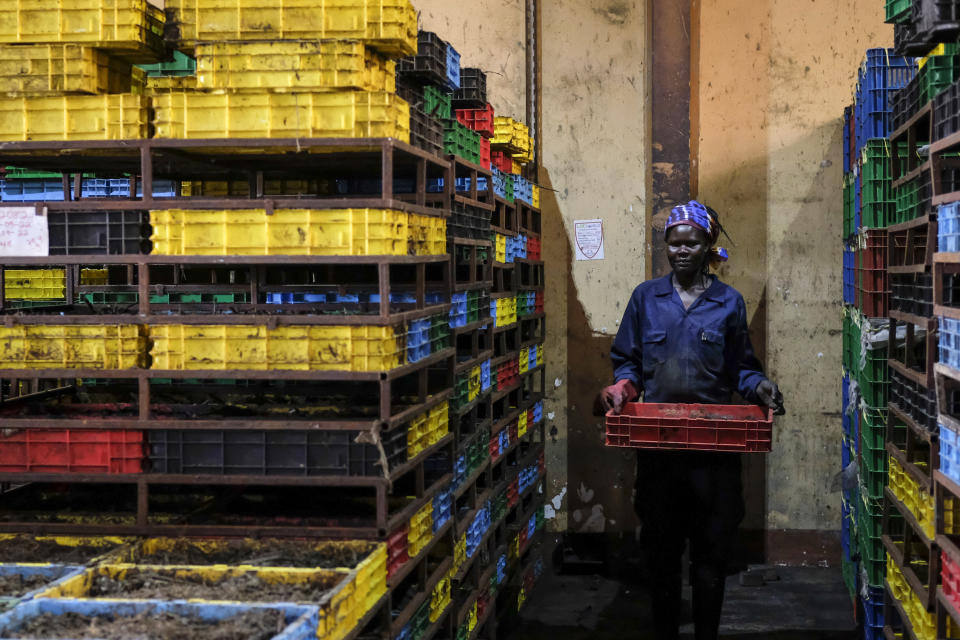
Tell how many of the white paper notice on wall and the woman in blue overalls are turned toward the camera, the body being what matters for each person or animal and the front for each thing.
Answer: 2

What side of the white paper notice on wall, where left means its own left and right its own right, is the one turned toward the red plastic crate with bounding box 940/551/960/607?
front

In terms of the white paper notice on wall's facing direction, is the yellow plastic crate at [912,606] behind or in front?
in front

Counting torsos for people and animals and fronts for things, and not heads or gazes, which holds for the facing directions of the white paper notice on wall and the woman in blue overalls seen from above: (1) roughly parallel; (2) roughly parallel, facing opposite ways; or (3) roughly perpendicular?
roughly parallel

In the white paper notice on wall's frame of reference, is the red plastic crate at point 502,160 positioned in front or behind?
in front

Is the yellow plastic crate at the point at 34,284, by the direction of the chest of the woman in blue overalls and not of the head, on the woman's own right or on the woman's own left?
on the woman's own right

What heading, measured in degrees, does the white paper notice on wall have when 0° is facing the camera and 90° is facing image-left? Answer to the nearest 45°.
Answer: approximately 0°

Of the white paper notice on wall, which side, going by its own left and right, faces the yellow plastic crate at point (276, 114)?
front

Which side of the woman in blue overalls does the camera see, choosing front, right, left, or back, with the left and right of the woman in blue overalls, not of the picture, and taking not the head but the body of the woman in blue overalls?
front

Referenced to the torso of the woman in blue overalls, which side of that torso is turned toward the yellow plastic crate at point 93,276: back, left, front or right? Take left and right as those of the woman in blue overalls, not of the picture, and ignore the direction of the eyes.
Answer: right

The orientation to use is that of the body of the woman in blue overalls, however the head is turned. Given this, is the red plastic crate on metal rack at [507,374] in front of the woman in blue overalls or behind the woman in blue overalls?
behind
